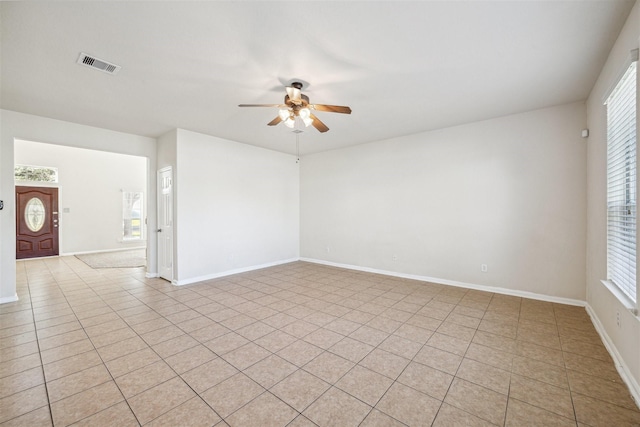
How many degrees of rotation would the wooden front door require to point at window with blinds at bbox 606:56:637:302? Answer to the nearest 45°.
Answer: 0° — it already faces it

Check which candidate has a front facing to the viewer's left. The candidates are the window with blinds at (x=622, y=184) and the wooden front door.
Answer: the window with blinds

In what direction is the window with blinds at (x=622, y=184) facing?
to the viewer's left

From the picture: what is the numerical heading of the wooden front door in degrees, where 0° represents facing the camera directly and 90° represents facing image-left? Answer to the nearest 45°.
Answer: approximately 0°
